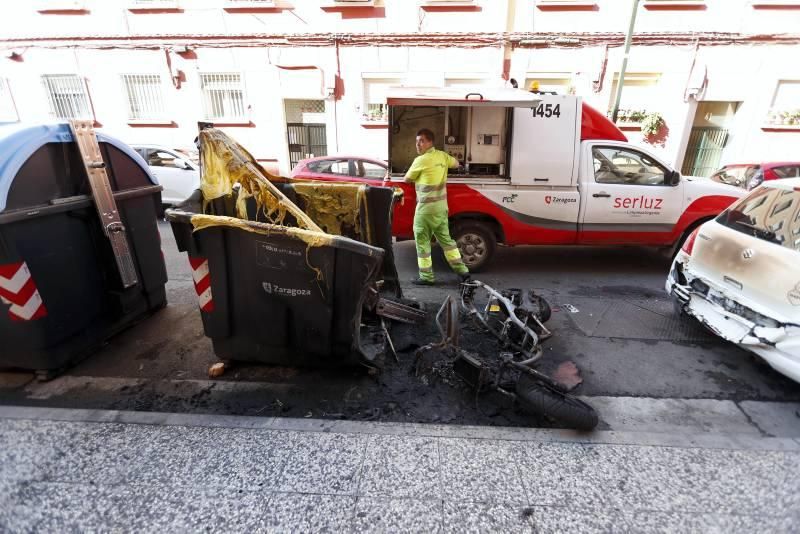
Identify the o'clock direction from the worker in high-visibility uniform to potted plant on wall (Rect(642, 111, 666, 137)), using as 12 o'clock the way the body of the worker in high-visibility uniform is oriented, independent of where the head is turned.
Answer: The potted plant on wall is roughly at 3 o'clock from the worker in high-visibility uniform.

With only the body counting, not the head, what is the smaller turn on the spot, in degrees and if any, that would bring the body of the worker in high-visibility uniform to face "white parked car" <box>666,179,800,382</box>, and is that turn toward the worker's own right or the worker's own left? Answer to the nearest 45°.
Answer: approximately 180°

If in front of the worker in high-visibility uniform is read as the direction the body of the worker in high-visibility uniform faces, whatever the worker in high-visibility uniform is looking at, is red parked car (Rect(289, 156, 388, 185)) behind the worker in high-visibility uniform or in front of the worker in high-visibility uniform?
in front

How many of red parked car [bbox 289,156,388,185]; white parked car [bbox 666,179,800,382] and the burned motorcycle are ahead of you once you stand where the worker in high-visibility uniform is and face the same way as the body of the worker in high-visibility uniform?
1

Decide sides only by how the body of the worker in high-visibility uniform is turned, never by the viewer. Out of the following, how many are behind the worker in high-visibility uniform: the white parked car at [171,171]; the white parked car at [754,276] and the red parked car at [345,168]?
1
